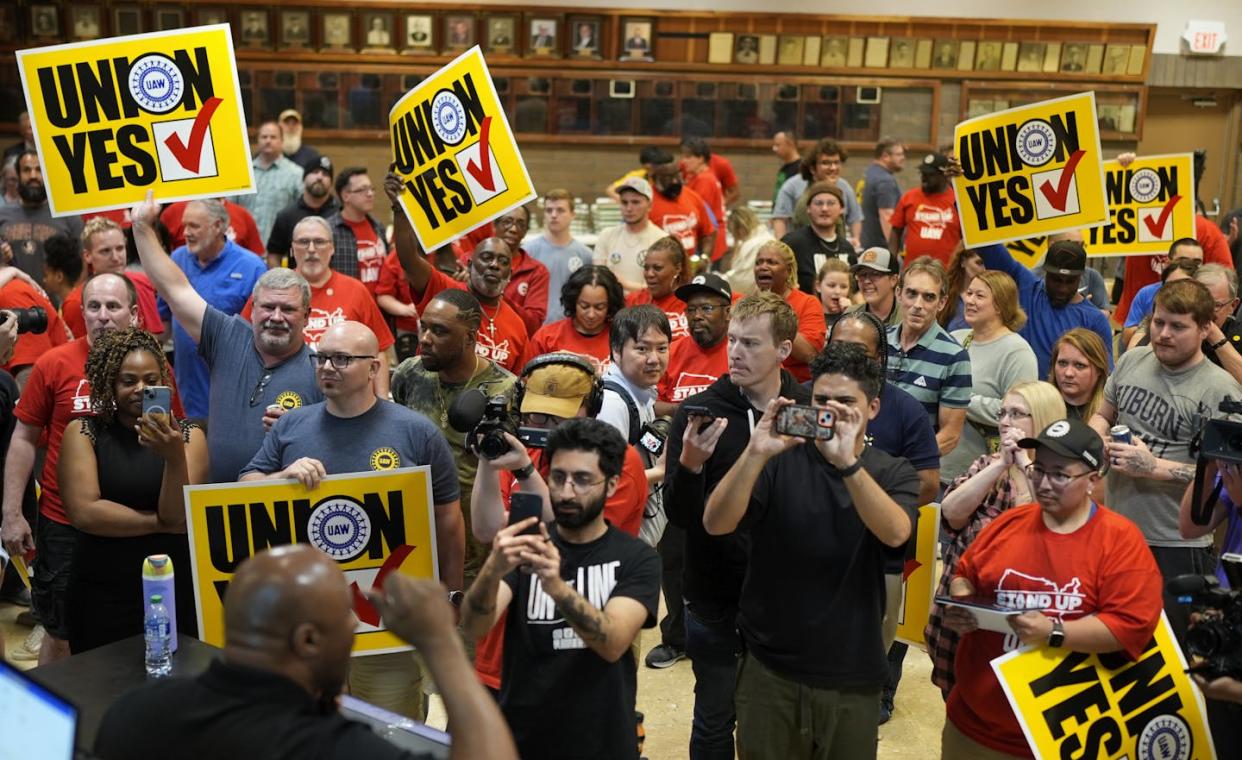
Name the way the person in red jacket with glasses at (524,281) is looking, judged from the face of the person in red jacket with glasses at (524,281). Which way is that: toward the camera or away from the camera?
toward the camera

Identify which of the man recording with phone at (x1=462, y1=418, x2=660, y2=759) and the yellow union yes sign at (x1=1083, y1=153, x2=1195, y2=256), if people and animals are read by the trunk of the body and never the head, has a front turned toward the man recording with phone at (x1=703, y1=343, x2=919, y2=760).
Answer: the yellow union yes sign

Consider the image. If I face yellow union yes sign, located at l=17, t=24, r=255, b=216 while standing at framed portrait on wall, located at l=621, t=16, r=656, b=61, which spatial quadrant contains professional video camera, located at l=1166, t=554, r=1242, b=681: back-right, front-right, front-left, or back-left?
front-left

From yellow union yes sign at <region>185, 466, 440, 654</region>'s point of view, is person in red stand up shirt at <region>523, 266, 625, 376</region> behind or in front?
behind

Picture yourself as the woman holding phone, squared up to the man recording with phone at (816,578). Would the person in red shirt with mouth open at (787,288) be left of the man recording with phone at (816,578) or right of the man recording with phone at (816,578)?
left

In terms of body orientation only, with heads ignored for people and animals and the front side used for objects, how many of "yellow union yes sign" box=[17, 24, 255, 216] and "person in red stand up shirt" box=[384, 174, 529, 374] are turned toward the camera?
2

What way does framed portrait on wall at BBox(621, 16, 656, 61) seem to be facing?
toward the camera

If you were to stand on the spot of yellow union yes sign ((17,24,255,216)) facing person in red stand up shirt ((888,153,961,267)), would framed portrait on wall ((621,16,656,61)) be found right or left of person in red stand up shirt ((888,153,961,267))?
left

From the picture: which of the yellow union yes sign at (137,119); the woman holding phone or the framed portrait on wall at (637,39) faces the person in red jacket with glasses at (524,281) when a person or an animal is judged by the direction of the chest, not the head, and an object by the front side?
the framed portrait on wall

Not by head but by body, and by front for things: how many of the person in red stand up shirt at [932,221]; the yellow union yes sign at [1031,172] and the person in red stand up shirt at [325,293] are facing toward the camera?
3

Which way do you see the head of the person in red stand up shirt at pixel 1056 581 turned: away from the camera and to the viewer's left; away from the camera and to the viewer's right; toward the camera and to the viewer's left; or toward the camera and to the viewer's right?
toward the camera and to the viewer's left

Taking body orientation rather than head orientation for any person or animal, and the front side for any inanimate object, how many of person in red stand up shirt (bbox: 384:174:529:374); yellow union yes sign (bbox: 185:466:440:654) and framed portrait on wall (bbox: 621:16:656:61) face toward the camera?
3

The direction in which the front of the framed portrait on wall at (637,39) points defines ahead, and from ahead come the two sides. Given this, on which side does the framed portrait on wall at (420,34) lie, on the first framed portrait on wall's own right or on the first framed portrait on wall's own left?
on the first framed portrait on wall's own right

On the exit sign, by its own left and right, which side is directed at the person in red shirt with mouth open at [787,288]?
front

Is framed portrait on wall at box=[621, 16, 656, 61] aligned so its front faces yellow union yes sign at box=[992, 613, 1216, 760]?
yes

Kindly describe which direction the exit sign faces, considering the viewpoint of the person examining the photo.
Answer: facing the viewer

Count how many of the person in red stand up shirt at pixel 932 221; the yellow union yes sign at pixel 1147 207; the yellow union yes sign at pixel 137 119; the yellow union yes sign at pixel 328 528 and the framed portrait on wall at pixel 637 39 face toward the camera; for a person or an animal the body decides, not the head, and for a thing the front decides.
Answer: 5

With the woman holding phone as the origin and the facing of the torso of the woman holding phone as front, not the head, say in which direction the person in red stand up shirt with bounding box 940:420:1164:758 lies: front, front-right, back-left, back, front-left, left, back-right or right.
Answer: front-left
